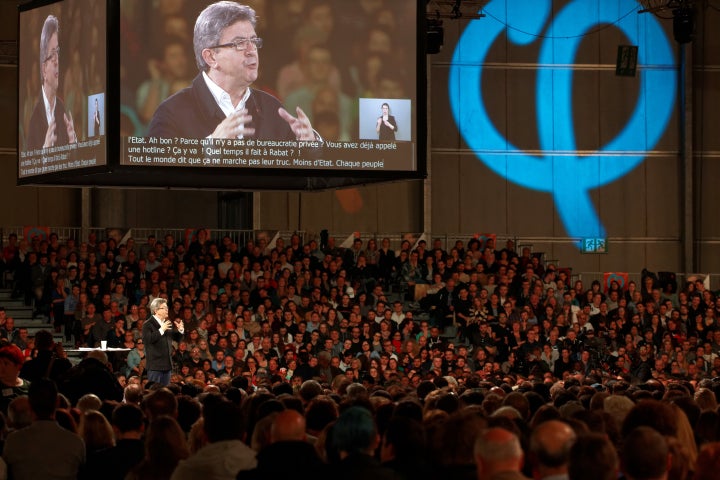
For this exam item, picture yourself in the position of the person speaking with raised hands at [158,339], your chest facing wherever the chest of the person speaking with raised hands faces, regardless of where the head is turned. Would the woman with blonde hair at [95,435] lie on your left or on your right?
on your right

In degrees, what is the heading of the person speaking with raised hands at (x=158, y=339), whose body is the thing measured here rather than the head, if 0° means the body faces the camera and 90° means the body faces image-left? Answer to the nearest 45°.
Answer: approximately 315°

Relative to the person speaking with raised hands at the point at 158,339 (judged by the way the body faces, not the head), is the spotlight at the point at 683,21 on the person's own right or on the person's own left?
on the person's own left
